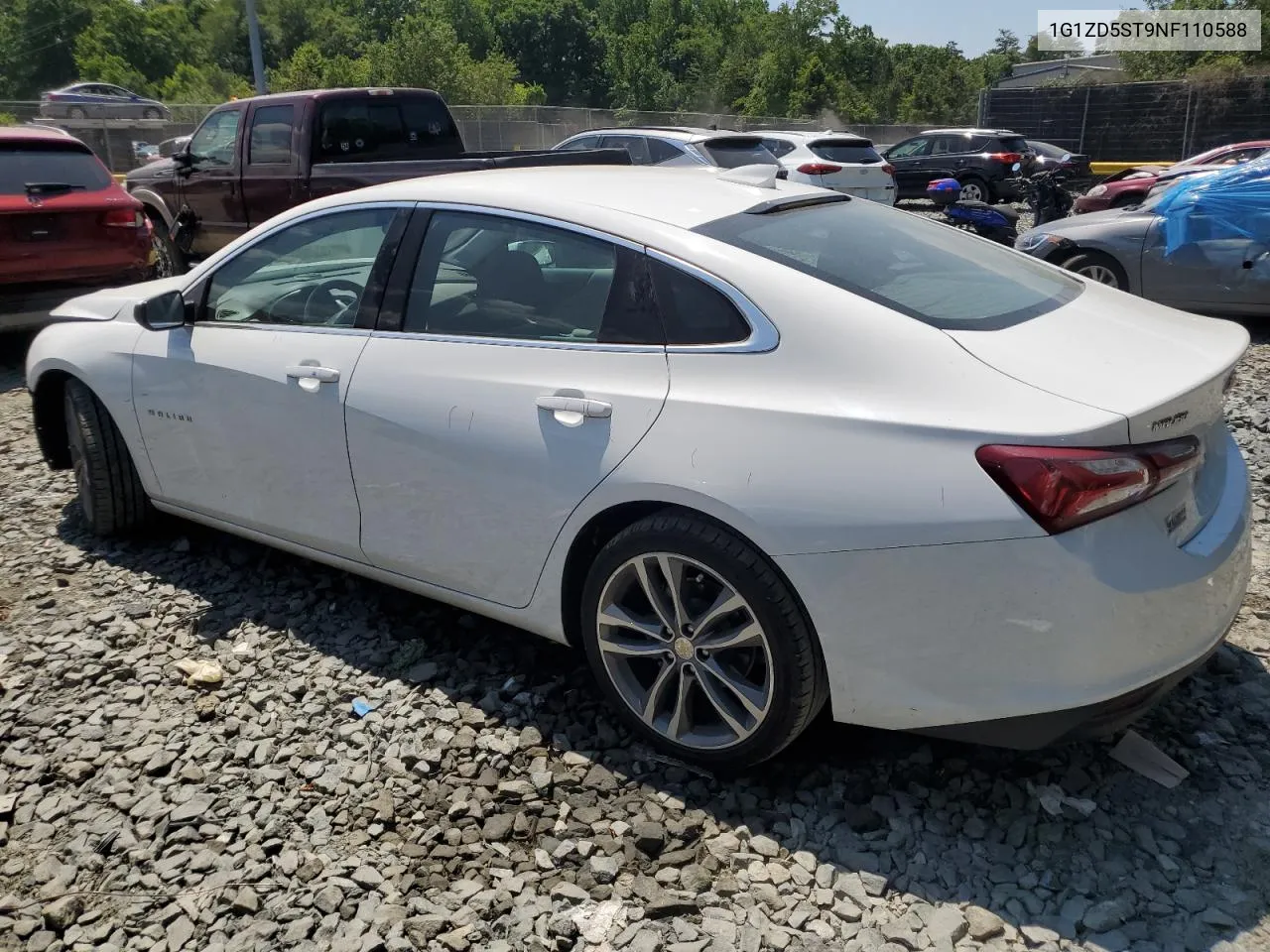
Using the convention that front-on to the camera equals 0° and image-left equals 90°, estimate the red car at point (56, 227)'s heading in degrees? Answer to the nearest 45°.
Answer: approximately 180°

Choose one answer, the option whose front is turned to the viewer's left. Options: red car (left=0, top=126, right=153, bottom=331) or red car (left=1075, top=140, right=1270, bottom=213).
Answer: red car (left=1075, top=140, right=1270, bottom=213)

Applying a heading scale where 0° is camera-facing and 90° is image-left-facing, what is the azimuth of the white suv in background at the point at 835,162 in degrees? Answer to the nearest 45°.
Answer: approximately 135°

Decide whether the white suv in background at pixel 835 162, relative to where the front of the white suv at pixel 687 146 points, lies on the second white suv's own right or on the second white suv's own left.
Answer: on the second white suv's own right

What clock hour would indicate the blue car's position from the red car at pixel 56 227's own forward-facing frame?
The blue car is roughly at 12 o'clock from the red car.

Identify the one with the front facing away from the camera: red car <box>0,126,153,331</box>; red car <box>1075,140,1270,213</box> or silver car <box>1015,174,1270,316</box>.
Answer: red car <box>0,126,153,331</box>

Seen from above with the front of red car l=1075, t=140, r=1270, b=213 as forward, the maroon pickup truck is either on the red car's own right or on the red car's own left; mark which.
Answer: on the red car's own left

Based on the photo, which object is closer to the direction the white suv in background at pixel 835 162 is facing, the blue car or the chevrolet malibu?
the blue car

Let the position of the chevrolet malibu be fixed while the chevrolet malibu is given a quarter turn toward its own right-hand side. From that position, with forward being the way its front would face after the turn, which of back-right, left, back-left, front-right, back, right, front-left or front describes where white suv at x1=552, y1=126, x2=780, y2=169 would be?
front-left

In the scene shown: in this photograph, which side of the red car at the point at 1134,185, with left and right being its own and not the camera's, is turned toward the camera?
left

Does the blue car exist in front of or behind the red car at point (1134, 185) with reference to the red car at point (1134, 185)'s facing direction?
in front

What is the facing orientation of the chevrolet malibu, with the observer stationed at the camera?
facing away from the viewer and to the left of the viewer

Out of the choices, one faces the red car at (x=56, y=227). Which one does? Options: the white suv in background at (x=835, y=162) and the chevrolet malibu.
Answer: the chevrolet malibu
